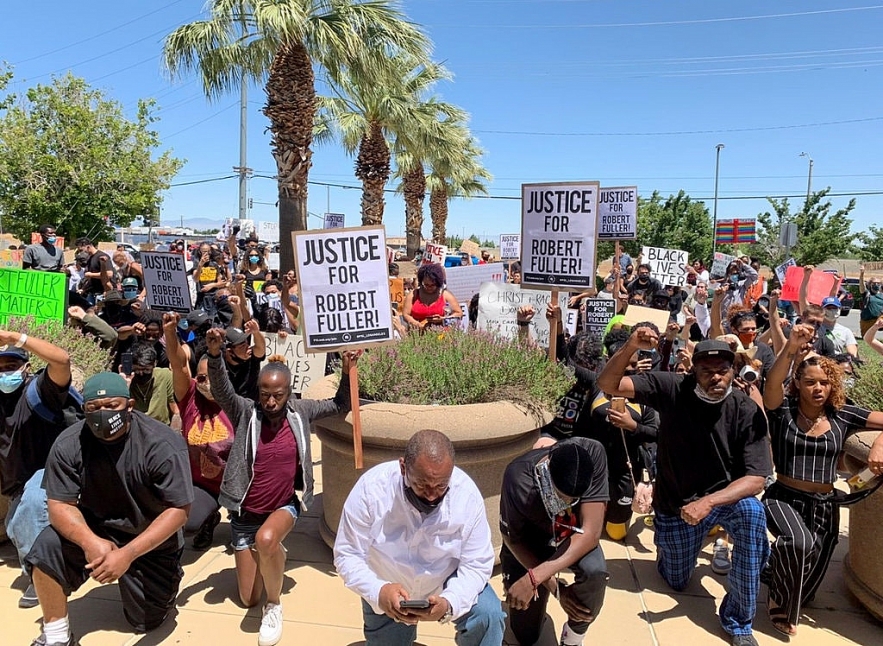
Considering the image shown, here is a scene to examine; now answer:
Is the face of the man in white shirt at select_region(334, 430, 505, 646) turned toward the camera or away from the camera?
toward the camera

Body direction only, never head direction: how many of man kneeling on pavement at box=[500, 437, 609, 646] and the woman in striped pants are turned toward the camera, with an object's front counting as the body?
2

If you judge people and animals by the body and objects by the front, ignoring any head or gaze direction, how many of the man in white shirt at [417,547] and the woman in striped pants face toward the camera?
2

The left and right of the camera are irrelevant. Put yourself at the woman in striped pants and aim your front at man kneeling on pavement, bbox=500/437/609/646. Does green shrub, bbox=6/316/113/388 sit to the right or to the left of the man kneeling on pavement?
right

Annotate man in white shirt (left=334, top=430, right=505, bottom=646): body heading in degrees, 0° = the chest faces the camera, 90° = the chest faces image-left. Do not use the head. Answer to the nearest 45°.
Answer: approximately 0°

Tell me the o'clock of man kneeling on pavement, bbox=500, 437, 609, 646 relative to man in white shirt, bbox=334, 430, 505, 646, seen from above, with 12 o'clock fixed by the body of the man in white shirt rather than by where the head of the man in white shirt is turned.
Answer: The man kneeling on pavement is roughly at 8 o'clock from the man in white shirt.

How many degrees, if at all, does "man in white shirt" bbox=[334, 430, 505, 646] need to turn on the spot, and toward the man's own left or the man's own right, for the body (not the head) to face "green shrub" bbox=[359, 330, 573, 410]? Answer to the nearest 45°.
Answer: approximately 180°

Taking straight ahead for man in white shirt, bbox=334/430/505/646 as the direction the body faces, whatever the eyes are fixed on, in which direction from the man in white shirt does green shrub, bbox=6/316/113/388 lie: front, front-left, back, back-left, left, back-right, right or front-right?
back-right

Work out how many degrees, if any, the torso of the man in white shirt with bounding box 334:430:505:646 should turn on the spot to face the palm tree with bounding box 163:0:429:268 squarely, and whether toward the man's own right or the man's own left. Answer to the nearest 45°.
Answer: approximately 180°

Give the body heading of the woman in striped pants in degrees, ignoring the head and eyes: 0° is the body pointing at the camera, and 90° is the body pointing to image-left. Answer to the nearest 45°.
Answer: approximately 0°

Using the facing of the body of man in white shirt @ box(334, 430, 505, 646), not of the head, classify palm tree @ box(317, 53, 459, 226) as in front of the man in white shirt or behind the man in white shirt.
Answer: behind

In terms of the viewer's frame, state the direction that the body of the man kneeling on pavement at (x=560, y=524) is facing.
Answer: toward the camera

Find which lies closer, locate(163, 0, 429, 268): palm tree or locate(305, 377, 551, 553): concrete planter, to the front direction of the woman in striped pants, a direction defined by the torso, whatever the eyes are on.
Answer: the concrete planter

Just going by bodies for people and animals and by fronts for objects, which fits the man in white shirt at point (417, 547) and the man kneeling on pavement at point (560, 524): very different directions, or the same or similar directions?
same or similar directions
